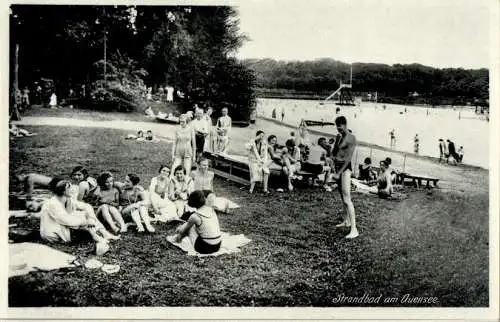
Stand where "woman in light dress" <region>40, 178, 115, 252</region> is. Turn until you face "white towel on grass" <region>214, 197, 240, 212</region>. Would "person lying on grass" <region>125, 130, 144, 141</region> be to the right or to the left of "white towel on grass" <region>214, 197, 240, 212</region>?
left

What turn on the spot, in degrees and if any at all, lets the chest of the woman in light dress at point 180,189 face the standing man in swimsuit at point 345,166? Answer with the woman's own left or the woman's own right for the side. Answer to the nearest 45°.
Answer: approximately 90° to the woman's own left

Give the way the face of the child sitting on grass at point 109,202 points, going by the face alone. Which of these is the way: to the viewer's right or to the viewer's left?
to the viewer's right

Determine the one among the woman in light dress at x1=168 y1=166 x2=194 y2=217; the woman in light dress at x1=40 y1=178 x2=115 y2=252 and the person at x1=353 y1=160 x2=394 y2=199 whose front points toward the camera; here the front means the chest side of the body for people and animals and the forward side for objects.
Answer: the woman in light dress at x1=168 y1=166 x2=194 y2=217

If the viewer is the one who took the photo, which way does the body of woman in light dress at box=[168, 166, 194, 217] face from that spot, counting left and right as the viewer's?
facing the viewer

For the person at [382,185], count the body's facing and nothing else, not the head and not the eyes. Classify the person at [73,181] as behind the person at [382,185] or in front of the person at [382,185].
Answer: in front

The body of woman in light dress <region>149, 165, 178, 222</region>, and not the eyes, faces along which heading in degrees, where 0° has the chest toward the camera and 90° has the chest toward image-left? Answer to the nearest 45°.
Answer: approximately 315°

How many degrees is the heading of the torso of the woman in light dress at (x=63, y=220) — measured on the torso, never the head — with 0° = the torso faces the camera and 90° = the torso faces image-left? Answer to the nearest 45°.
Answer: approximately 270°

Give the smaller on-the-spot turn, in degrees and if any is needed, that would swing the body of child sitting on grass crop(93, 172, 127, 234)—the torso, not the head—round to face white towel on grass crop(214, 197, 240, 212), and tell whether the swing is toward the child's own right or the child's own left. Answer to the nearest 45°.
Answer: approximately 45° to the child's own left

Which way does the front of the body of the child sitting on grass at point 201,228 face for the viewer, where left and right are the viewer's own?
facing away from the viewer and to the left of the viewer
